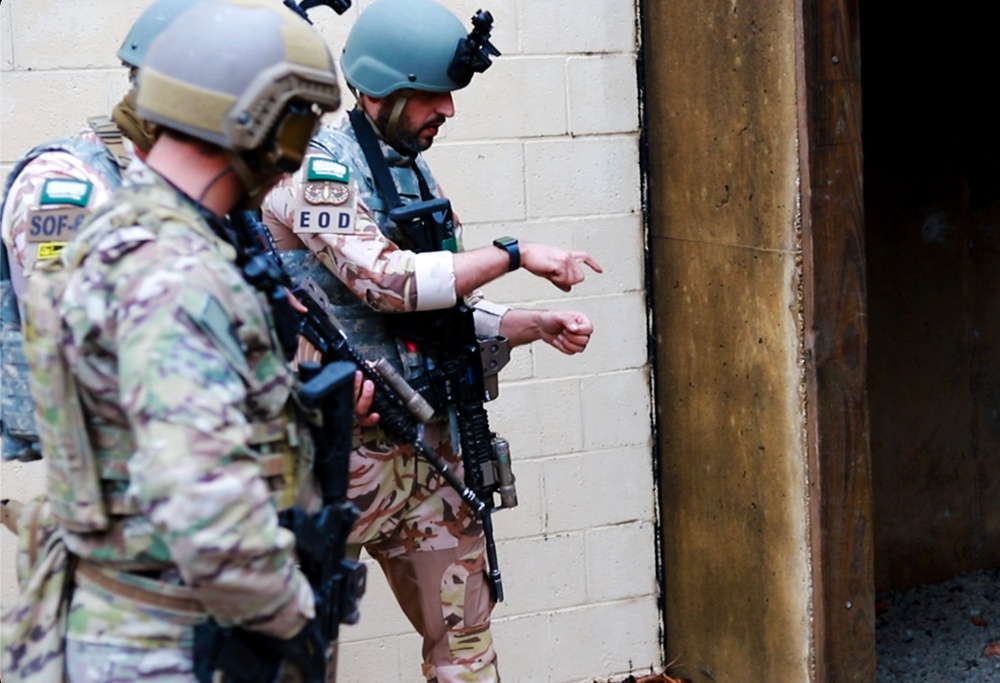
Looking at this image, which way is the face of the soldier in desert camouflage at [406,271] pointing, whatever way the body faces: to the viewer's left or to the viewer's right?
to the viewer's right

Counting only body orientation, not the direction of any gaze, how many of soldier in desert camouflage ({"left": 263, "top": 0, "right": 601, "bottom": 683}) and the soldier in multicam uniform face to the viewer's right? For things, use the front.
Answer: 2

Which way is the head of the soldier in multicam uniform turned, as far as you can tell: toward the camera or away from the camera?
away from the camera

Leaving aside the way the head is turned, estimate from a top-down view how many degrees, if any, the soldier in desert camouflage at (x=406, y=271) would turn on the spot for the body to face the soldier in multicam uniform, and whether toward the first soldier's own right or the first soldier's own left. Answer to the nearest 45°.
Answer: approximately 90° to the first soldier's own right

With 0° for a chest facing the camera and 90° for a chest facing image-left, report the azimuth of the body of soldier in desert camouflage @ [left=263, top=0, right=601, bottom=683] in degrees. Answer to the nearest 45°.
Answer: approximately 270°

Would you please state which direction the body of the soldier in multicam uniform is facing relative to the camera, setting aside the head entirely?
to the viewer's right

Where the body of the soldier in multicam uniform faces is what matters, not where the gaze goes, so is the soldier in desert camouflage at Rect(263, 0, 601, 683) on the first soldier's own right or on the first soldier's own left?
on the first soldier's own left
